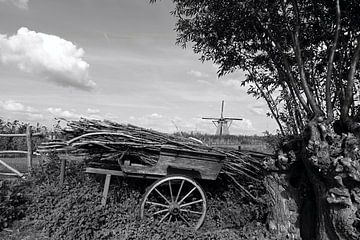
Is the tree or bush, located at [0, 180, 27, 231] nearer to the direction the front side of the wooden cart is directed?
the bush

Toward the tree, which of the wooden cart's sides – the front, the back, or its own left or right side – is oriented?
back

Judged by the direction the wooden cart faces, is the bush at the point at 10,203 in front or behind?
in front

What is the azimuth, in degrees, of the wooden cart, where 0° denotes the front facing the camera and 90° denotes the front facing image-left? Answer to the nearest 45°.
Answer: approximately 90°
